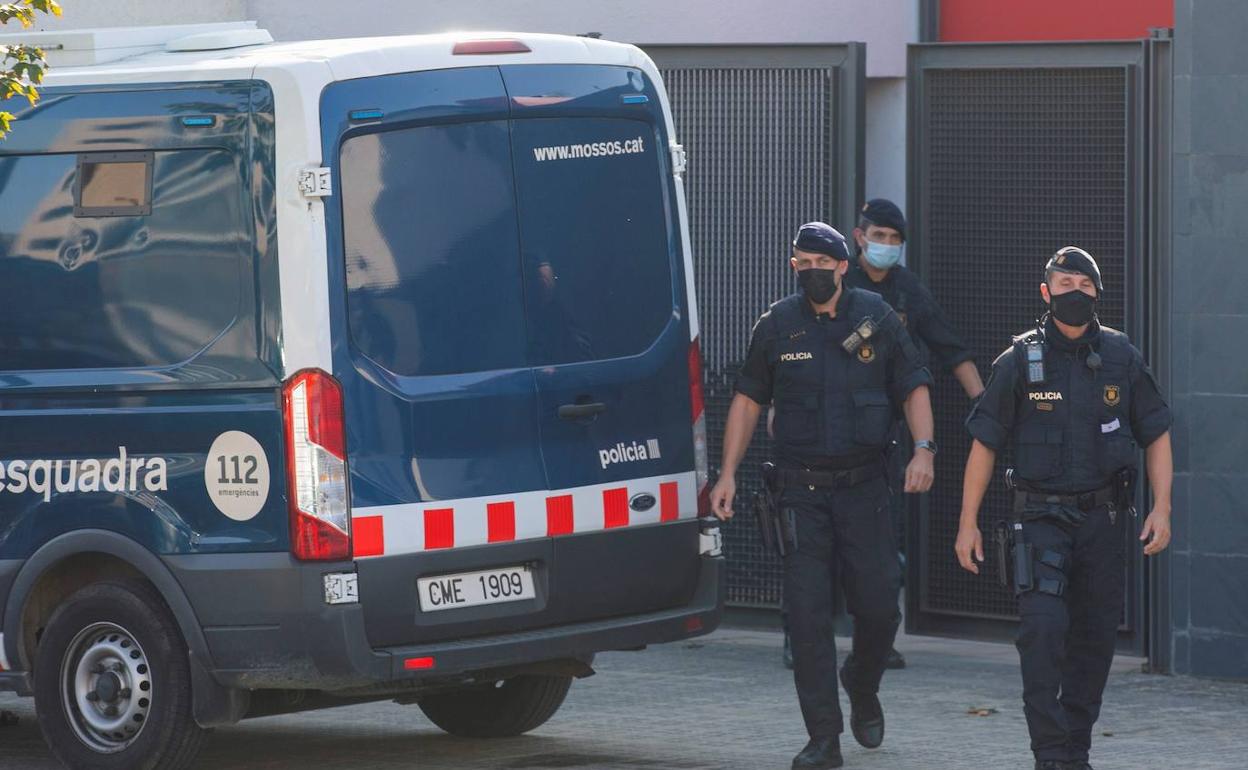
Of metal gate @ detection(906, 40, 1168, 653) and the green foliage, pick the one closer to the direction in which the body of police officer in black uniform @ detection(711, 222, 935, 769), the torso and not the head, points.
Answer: the green foliage

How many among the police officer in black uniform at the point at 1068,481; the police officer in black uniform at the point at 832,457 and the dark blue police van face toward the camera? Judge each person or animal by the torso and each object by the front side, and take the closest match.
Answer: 2

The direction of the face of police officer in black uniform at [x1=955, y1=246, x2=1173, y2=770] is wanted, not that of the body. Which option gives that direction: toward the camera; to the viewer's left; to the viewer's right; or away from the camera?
toward the camera

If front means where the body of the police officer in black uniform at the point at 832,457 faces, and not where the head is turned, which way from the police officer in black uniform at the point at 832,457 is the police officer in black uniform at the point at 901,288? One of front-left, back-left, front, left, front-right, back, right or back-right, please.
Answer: back

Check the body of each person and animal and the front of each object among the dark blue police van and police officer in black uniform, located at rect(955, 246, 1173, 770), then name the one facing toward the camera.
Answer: the police officer in black uniform

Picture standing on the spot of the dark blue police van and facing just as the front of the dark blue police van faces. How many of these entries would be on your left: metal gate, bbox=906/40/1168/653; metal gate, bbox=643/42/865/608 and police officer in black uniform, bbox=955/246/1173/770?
0

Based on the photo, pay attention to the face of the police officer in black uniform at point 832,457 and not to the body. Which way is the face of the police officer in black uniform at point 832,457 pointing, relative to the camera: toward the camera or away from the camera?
toward the camera

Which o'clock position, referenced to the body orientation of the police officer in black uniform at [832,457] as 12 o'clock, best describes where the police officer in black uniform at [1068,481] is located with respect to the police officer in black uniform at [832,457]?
the police officer in black uniform at [1068,481] is roughly at 10 o'clock from the police officer in black uniform at [832,457].

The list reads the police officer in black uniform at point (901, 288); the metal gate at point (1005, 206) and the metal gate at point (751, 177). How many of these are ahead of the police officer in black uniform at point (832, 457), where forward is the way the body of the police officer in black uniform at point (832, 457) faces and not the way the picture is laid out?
0

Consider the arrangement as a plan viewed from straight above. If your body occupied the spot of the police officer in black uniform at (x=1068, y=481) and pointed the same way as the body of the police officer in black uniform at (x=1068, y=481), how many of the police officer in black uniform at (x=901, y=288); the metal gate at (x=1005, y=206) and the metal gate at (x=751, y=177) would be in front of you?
0

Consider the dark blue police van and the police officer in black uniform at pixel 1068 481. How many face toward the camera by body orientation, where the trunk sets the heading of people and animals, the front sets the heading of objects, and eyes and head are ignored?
1

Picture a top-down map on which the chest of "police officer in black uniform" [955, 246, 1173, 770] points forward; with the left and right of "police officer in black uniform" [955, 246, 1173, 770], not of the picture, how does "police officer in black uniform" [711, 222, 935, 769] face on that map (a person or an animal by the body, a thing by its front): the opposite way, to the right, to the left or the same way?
the same way

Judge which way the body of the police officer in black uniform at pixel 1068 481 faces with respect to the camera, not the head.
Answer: toward the camera

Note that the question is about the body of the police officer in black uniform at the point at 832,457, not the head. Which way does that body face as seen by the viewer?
toward the camera
